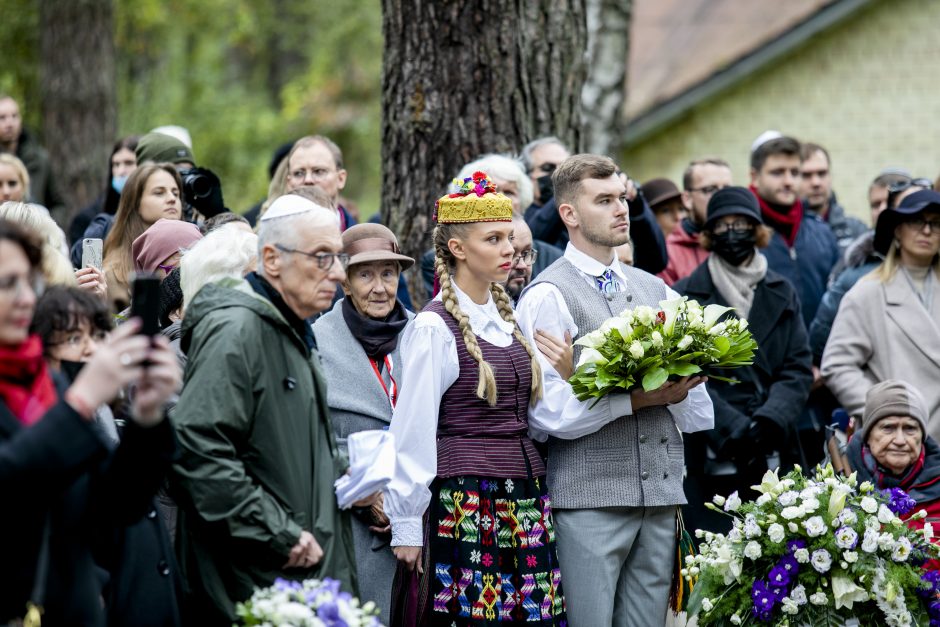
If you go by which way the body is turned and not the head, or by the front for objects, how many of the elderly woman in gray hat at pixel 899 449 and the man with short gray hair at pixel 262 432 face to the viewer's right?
1

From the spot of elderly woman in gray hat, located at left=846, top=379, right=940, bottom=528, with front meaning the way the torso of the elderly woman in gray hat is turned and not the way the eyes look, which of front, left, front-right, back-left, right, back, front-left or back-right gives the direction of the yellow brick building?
back

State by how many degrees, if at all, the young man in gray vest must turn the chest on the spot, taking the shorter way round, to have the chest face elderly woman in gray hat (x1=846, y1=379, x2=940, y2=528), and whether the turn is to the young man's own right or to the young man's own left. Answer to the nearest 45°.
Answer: approximately 90° to the young man's own left

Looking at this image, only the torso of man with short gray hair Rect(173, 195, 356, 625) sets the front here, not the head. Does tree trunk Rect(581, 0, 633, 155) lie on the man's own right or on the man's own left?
on the man's own left

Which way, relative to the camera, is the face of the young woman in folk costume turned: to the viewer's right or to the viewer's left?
to the viewer's right

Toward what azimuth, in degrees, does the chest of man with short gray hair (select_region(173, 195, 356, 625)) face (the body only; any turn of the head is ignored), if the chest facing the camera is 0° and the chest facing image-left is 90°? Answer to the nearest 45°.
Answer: approximately 270°

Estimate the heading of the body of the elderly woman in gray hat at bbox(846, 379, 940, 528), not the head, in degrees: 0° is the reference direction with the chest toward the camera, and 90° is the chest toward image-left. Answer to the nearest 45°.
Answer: approximately 0°

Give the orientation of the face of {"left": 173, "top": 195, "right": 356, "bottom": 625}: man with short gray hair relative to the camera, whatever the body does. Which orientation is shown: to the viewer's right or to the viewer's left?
to the viewer's right

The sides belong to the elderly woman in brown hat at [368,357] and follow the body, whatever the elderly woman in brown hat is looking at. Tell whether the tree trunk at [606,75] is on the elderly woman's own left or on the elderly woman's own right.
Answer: on the elderly woman's own left
